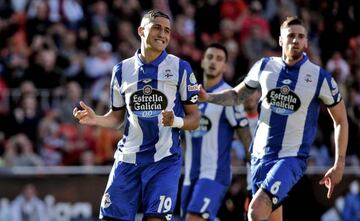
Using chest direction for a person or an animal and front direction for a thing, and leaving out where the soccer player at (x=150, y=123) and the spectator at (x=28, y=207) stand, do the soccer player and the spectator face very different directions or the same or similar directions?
same or similar directions

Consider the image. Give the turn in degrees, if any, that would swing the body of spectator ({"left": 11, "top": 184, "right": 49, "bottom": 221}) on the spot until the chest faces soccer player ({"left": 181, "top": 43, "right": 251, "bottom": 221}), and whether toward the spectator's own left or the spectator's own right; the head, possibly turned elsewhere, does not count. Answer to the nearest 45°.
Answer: approximately 45° to the spectator's own left

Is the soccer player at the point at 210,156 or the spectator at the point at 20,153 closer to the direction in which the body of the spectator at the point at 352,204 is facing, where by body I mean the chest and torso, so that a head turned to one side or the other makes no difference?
the soccer player

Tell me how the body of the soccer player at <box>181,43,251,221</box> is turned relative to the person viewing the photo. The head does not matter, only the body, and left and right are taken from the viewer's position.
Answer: facing the viewer and to the left of the viewer

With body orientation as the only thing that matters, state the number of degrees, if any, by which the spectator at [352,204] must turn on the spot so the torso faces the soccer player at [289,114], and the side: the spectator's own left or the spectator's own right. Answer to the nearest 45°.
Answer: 0° — they already face them

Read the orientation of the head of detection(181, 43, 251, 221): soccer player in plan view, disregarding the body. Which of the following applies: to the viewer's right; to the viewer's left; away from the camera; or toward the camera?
toward the camera

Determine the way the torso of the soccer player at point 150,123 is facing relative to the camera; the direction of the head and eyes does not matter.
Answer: toward the camera

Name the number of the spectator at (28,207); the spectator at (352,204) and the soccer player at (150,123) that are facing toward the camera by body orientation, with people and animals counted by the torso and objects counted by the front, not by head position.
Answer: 3

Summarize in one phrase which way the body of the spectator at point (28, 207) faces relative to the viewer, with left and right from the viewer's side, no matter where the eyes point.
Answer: facing the viewer

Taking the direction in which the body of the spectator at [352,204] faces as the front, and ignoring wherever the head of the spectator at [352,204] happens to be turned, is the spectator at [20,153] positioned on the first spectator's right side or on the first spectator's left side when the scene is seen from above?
on the first spectator's right side
